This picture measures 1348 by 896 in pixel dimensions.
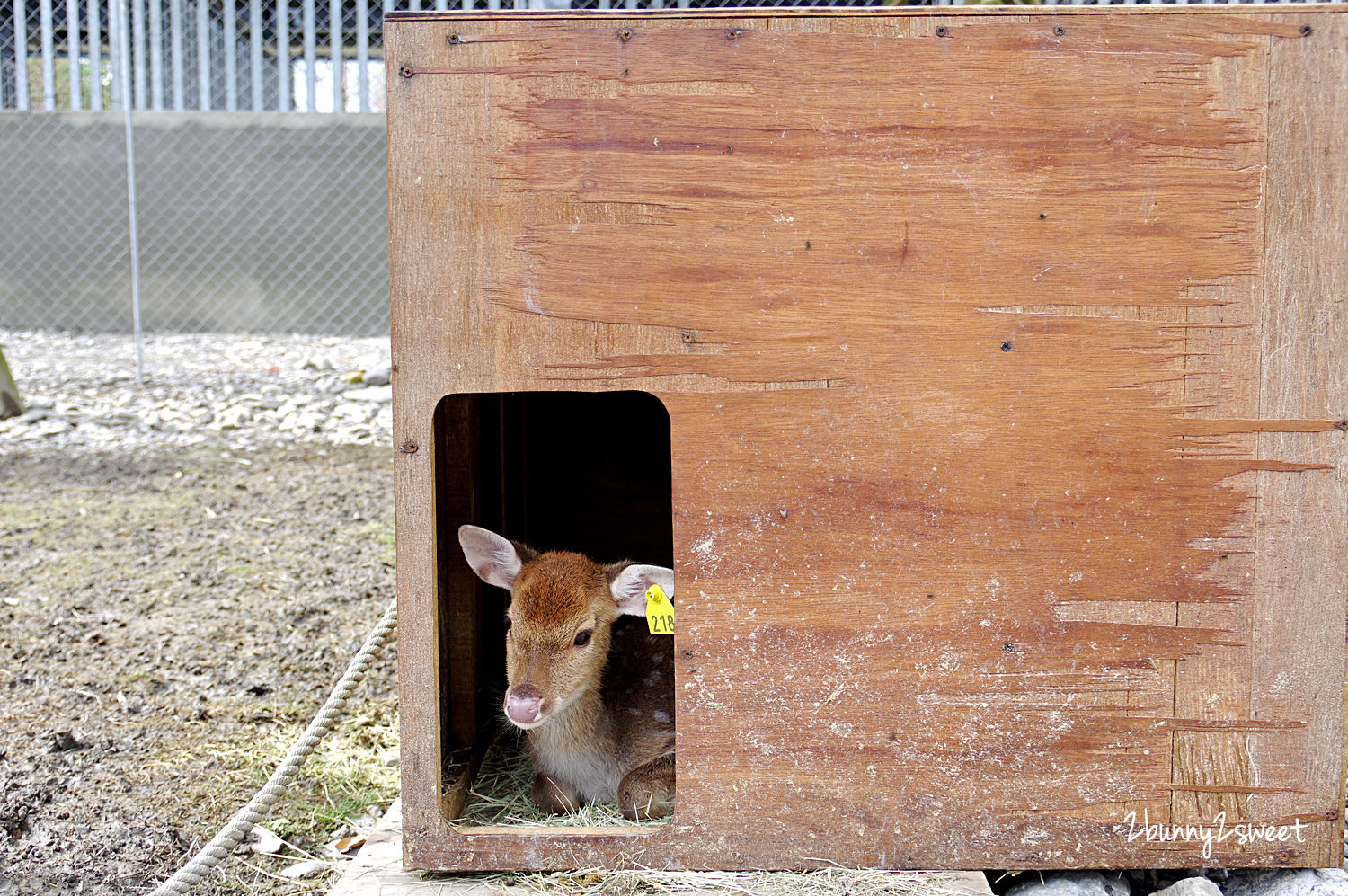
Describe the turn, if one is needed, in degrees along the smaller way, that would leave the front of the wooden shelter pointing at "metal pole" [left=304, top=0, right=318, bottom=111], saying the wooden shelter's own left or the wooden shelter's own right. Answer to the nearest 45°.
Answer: approximately 135° to the wooden shelter's own right

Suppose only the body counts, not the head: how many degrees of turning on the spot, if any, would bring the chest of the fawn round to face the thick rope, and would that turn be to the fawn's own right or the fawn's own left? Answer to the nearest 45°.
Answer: approximately 45° to the fawn's own right

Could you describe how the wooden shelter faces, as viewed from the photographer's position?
facing the viewer

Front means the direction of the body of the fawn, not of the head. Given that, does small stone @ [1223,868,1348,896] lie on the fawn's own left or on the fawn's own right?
on the fawn's own left

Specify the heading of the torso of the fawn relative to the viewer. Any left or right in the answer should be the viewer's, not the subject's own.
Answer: facing the viewer and to the left of the viewer

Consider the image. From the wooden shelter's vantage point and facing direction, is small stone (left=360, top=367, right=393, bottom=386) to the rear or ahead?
to the rear

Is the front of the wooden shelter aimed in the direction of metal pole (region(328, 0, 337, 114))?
no

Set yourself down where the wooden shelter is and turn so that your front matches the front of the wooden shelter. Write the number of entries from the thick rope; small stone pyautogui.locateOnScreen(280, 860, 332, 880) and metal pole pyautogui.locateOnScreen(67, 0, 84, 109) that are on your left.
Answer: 0

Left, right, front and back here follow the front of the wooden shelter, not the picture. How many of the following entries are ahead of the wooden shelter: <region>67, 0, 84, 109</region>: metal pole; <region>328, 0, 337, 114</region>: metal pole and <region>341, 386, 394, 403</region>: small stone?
0

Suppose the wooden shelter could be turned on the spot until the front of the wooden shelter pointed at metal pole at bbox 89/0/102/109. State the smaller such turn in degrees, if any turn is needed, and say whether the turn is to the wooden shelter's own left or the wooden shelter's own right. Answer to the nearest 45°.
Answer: approximately 135° to the wooden shelter's own right
